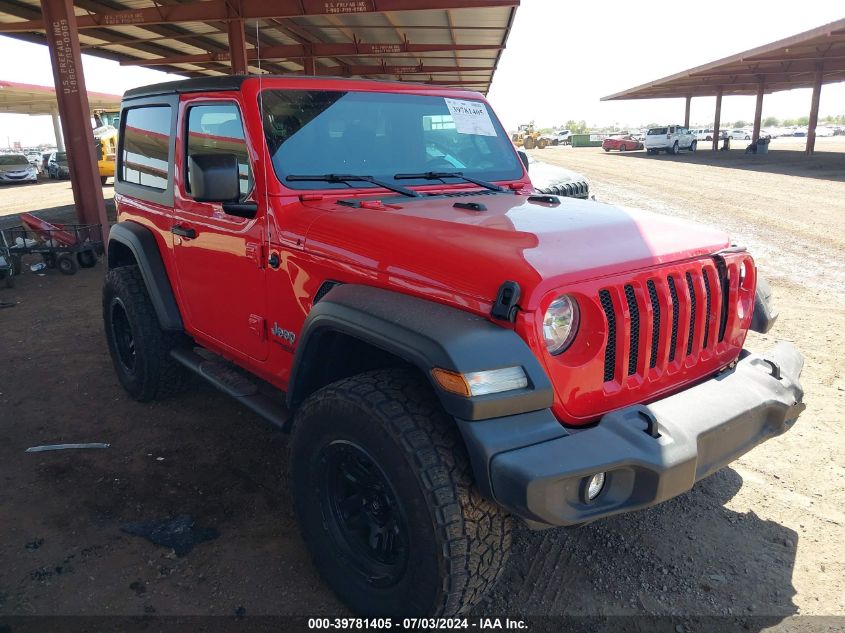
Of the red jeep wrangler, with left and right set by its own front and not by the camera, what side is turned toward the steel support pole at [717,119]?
left

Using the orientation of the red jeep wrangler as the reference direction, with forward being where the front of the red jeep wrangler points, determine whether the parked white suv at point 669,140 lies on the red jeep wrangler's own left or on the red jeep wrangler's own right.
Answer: on the red jeep wrangler's own left

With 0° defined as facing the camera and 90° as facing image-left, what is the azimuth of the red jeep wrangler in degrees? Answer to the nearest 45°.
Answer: approximately 315°

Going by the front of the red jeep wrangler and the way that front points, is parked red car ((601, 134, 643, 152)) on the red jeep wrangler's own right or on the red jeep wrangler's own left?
on the red jeep wrangler's own left

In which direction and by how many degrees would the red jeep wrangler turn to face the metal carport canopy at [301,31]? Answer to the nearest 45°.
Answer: approximately 135° to its left

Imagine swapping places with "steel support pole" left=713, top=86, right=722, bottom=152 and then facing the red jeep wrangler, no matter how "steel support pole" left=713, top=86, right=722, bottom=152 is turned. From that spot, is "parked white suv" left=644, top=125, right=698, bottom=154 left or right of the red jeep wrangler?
right
